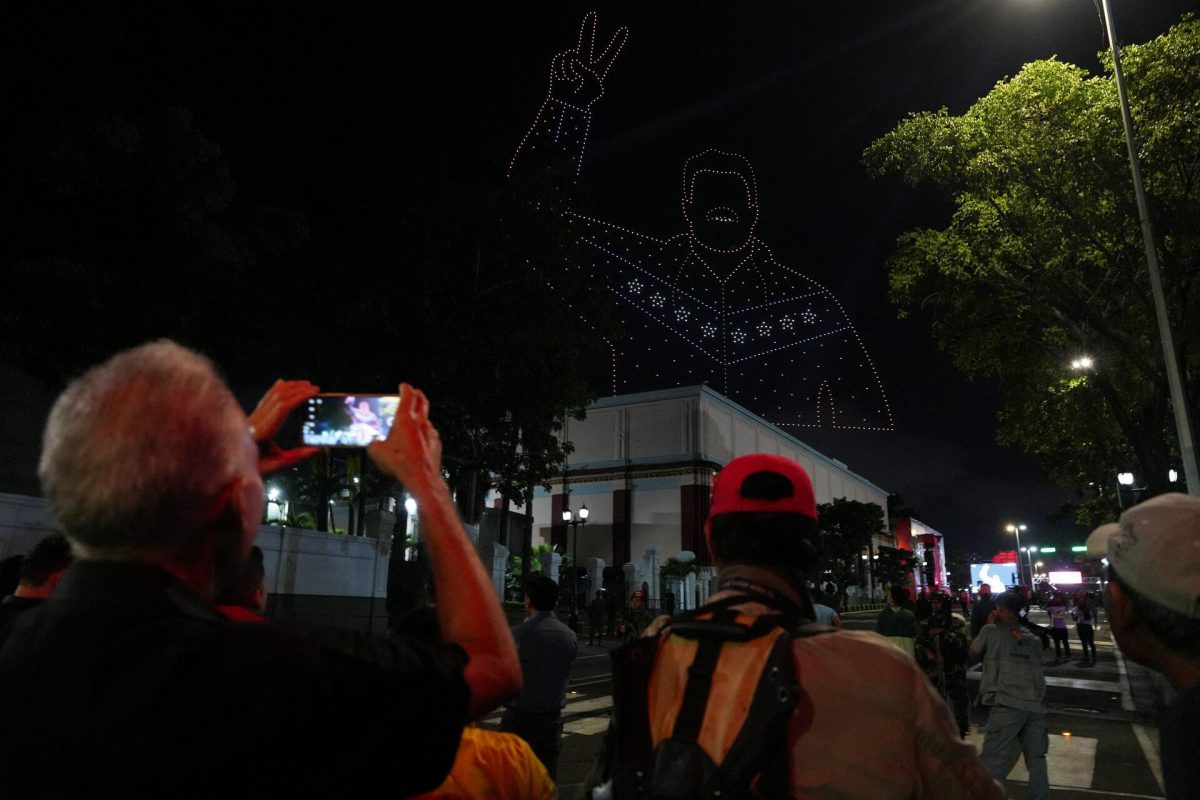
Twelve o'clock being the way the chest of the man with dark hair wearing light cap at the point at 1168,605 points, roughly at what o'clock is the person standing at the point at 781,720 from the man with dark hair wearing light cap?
The person standing is roughly at 9 o'clock from the man with dark hair wearing light cap.

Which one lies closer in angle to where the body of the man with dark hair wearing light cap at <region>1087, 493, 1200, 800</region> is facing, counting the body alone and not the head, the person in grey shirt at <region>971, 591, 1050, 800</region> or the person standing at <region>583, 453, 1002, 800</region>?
the person in grey shirt

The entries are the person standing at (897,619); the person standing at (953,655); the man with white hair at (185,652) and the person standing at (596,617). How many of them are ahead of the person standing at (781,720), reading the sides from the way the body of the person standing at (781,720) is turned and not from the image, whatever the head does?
3

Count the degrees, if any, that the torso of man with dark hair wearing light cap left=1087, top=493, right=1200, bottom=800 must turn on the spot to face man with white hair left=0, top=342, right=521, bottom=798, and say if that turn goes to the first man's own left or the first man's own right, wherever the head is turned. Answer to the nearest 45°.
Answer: approximately 90° to the first man's own left

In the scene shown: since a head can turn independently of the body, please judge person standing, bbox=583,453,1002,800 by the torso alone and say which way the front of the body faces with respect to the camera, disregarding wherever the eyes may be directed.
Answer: away from the camera

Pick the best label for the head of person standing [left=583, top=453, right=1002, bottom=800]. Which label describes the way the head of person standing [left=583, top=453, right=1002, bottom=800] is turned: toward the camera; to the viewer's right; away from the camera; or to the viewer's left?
away from the camera

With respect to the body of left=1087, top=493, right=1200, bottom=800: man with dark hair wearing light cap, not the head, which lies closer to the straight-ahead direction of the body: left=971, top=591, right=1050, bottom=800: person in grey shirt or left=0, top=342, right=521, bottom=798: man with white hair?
the person in grey shirt

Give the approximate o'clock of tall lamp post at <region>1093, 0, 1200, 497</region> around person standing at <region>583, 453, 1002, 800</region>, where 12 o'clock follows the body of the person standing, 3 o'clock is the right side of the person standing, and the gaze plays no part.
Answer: The tall lamp post is roughly at 1 o'clock from the person standing.
